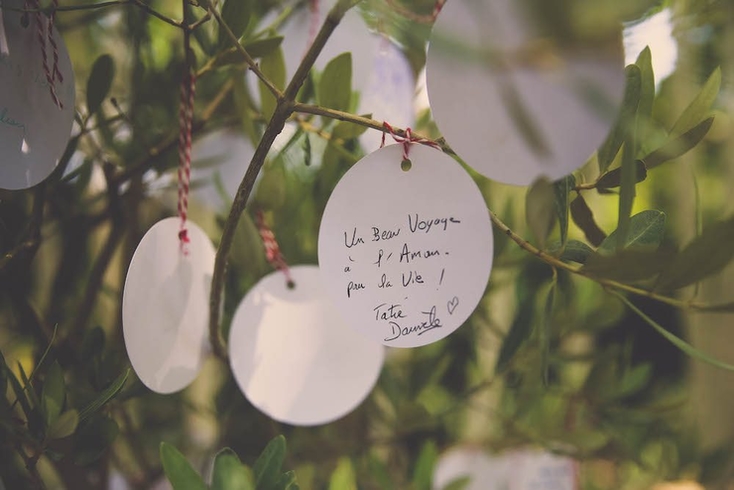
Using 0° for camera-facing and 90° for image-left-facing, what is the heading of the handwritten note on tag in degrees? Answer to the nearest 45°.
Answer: approximately 0°
